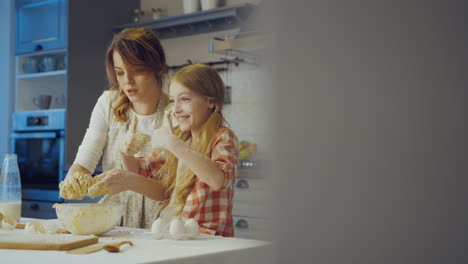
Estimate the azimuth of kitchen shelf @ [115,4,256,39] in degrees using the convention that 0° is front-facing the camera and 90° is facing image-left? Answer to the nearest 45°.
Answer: approximately 45°

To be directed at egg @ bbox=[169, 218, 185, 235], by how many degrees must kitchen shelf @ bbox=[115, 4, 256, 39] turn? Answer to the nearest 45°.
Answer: approximately 45° to its left

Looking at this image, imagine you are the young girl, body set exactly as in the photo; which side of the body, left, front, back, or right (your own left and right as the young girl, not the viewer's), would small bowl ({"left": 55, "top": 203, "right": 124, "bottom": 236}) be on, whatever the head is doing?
front

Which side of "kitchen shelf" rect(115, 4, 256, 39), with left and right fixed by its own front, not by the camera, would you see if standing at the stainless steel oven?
right

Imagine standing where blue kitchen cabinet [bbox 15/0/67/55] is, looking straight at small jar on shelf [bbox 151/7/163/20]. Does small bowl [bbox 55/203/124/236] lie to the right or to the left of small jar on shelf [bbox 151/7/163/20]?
right

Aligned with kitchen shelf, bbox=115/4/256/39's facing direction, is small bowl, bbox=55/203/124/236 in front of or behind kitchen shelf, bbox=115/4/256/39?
in front

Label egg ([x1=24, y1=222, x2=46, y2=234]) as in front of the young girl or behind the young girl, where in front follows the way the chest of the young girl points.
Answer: in front

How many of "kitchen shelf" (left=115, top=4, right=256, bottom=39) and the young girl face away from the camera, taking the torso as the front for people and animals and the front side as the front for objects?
0
